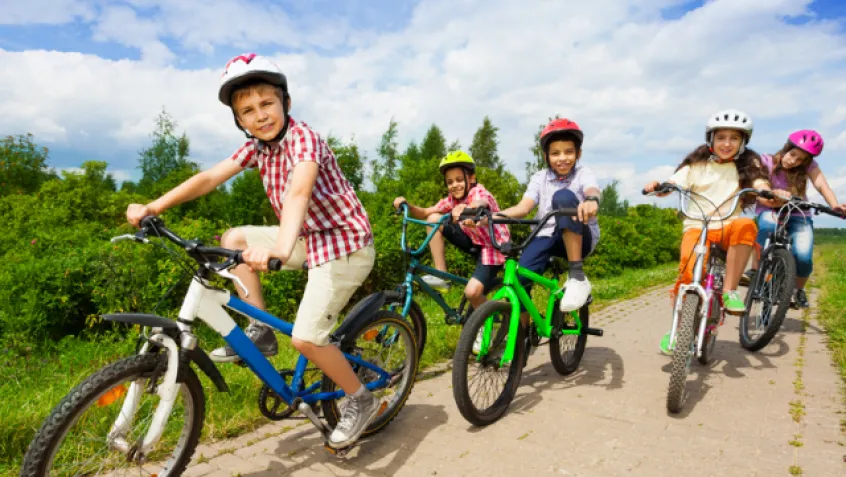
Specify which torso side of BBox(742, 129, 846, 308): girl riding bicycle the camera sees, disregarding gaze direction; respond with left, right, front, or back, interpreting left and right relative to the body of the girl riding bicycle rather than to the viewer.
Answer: front

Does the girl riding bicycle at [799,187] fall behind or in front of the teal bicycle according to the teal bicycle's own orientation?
behind

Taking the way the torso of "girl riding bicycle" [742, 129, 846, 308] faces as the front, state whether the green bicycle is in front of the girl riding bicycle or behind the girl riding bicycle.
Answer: in front

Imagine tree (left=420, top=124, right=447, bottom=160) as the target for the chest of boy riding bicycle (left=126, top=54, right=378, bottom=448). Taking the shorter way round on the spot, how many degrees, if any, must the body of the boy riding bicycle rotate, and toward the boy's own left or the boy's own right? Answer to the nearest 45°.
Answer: approximately 135° to the boy's own right

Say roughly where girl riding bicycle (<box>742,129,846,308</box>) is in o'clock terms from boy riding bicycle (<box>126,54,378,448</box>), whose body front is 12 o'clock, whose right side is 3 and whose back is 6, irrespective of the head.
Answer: The girl riding bicycle is roughly at 7 o'clock from the boy riding bicycle.

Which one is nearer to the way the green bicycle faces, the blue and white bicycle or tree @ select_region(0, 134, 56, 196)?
the blue and white bicycle

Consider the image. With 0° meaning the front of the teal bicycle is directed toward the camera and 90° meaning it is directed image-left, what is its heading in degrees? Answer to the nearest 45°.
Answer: approximately 45°

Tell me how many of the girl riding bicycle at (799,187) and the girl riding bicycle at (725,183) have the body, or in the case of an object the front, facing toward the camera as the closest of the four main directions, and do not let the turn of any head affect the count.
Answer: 2

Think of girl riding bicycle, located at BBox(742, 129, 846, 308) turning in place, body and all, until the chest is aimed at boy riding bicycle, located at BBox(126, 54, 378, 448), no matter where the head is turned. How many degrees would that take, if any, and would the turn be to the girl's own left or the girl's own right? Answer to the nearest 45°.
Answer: approximately 45° to the girl's own right

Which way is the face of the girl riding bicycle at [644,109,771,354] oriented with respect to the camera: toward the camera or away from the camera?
toward the camera

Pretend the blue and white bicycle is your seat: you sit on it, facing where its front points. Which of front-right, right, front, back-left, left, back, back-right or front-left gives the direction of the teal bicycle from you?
back

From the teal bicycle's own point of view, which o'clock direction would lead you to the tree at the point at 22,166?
The tree is roughly at 3 o'clock from the teal bicycle.

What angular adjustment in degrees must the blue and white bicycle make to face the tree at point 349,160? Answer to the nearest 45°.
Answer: approximately 135° to its right
